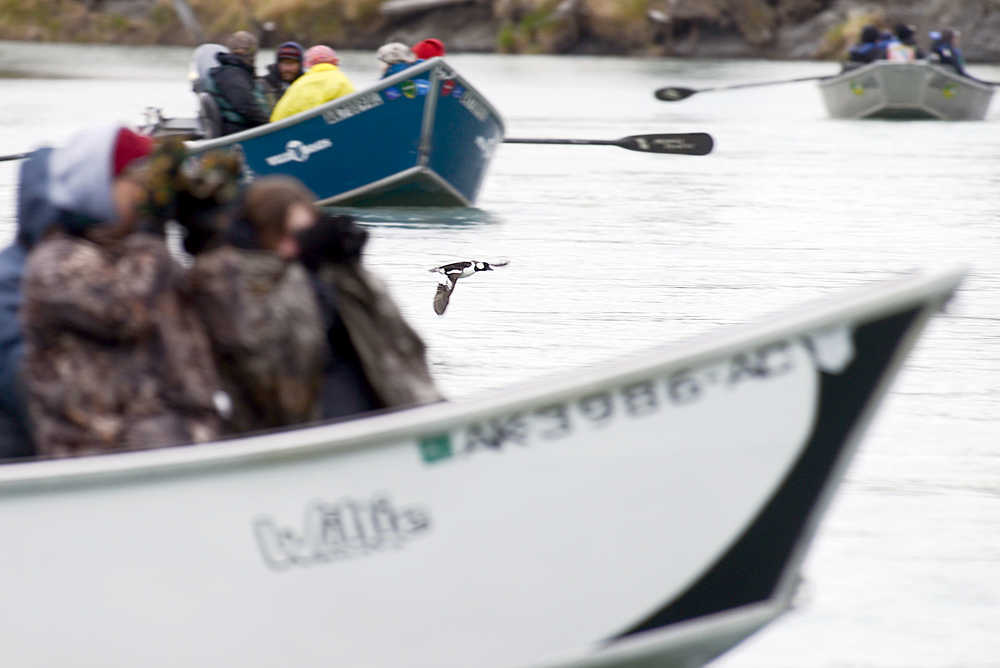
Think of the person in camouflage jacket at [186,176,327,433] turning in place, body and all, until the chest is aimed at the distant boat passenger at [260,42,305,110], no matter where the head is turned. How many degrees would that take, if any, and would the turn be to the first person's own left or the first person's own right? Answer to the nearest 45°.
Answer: approximately 45° to the first person's own left

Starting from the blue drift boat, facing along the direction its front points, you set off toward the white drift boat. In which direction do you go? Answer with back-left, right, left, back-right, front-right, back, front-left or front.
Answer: front-right

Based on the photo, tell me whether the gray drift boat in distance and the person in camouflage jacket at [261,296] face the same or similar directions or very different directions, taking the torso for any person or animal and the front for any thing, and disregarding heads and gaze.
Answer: very different directions

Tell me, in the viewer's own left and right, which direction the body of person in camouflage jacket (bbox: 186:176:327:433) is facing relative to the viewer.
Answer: facing away from the viewer and to the right of the viewer

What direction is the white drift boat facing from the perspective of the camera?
to the viewer's right

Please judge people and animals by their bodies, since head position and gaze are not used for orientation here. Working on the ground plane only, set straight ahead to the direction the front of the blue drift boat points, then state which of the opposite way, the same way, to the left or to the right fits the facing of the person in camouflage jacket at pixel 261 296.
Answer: to the left

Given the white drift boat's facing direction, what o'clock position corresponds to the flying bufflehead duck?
The flying bufflehead duck is roughly at 9 o'clock from the white drift boat.

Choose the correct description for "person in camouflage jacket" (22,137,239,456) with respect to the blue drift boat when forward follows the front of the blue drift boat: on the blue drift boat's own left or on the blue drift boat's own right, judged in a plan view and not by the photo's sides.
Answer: on the blue drift boat's own right

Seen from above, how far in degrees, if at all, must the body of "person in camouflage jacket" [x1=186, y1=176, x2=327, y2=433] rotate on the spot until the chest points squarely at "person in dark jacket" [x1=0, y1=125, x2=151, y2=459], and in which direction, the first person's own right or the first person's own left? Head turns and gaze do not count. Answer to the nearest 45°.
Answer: approximately 135° to the first person's own left

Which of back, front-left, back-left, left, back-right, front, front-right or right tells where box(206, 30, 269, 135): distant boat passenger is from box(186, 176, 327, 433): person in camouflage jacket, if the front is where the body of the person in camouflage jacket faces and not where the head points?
front-left

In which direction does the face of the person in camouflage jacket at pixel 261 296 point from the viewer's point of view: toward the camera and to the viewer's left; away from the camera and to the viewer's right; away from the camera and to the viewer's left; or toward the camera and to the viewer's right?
away from the camera and to the viewer's right

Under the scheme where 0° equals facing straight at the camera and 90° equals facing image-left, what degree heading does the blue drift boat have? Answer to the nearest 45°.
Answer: approximately 315°

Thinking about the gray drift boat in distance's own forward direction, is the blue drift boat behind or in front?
in front
